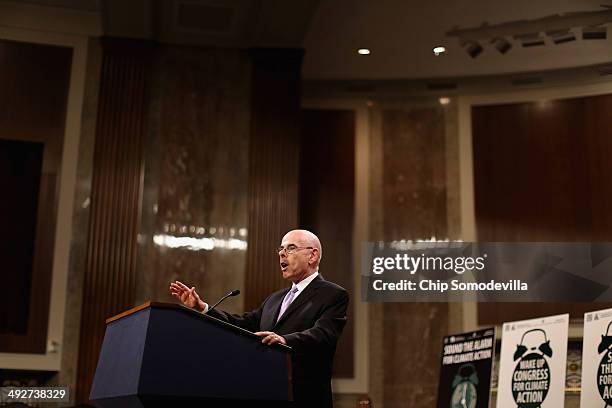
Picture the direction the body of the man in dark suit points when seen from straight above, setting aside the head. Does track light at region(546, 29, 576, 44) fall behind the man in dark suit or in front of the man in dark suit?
behind

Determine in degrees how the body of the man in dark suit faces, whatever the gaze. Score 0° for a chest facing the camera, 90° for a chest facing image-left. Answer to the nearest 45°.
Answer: approximately 45°

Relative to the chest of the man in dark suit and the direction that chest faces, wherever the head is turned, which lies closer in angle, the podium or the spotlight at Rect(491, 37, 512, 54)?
the podium
